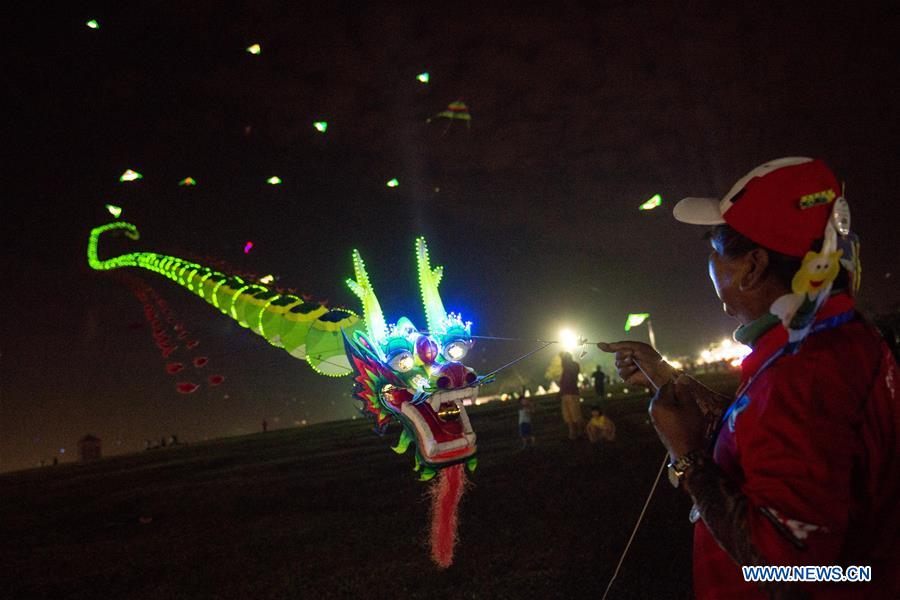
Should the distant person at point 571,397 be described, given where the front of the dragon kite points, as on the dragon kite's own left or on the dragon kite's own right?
on the dragon kite's own left

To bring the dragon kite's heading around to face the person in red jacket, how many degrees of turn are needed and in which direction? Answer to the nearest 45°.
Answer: approximately 45° to its right

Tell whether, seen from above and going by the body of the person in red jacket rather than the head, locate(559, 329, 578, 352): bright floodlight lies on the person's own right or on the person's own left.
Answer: on the person's own right

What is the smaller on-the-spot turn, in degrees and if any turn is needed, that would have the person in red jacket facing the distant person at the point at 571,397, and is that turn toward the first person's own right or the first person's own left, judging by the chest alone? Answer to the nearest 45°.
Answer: approximately 90° to the first person's own right

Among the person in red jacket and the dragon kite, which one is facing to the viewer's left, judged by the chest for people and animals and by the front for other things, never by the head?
the person in red jacket

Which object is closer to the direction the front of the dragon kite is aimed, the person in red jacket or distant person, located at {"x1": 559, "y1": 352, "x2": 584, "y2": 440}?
the person in red jacket

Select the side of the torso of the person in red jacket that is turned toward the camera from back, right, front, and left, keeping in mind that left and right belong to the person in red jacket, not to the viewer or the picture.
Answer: left

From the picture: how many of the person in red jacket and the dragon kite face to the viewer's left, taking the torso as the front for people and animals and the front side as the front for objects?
1

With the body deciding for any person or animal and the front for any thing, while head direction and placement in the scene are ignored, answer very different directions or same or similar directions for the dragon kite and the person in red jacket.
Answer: very different directions

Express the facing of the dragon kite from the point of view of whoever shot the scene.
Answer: facing the viewer and to the right of the viewer

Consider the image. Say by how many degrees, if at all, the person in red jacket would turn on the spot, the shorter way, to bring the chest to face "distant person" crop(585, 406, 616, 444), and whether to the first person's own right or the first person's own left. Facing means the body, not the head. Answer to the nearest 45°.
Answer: approximately 90° to the first person's own right
